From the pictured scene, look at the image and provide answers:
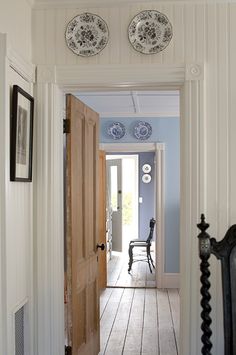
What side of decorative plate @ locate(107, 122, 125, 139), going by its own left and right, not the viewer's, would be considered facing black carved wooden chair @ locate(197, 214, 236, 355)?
front

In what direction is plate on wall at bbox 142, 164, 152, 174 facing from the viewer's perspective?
toward the camera

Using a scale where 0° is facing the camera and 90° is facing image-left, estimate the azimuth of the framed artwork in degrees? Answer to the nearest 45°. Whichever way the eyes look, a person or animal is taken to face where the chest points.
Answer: approximately 270°

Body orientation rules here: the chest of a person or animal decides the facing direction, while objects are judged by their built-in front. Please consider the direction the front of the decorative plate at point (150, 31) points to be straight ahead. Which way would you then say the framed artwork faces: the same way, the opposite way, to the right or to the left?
to the left

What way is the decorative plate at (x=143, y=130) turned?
toward the camera

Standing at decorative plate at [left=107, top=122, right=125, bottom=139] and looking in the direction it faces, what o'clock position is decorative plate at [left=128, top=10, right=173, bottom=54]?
decorative plate at [left=128, top=10, right=173, bottom=54] is roughly at 12 o'clock from decorative plate at [left=107, top=122, right=125, bottom=139].

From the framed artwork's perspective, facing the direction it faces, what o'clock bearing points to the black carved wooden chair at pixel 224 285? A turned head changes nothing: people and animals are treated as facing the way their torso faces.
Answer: The black carved wooden chair is roughly at 1 o'clock from the framed artwork.
